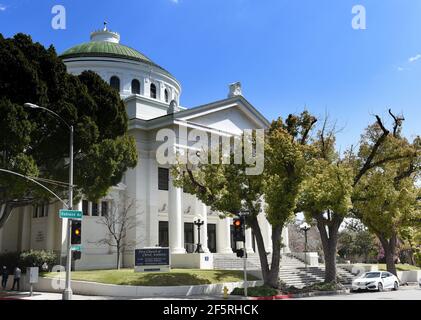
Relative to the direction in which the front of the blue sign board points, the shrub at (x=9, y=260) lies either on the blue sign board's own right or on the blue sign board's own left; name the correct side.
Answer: on the blue sign board's own right

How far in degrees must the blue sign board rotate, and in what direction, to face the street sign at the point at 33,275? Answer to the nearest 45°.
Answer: approximately 90° to its right

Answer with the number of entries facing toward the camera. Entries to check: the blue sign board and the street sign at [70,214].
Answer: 2

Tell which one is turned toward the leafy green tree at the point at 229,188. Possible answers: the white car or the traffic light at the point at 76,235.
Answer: the white car

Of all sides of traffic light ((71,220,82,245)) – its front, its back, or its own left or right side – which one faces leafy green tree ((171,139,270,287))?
left

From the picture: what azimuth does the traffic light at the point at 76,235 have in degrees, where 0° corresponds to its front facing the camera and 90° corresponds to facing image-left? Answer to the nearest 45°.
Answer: approximately 0°

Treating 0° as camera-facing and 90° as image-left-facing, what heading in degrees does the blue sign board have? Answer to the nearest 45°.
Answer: approximately 0°

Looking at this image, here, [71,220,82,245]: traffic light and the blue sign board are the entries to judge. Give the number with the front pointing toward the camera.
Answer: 2

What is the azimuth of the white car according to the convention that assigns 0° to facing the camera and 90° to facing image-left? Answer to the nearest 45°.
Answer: approximately 45°

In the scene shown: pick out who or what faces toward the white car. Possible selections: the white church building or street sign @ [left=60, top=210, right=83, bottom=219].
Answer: the white church building

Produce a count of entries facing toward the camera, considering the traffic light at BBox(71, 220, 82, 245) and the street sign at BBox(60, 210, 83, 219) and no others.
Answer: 2

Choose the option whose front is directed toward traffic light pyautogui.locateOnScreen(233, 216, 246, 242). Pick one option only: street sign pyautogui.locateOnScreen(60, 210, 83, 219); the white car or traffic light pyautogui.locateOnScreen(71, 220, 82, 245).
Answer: the white car
